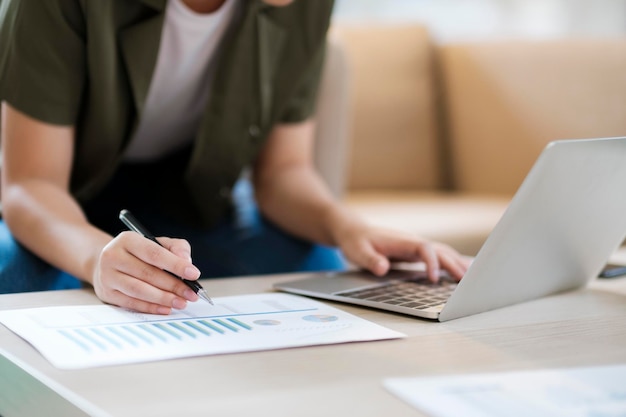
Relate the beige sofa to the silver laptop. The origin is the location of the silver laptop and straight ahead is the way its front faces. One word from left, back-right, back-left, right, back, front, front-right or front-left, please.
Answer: front-right

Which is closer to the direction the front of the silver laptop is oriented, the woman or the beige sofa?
the woman

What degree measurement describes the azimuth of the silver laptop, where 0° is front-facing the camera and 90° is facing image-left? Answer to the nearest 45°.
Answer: approximately 135°

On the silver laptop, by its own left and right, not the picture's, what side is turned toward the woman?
front
